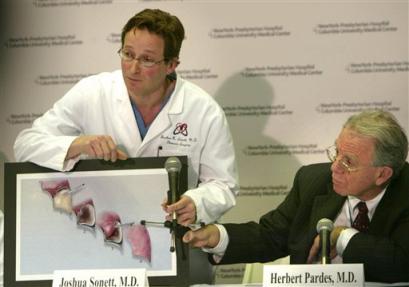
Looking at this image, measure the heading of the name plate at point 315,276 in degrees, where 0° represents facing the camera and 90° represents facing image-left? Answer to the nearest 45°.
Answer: approximately 0°

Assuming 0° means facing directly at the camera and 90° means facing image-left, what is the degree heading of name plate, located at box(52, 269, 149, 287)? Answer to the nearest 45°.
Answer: approximately 0°

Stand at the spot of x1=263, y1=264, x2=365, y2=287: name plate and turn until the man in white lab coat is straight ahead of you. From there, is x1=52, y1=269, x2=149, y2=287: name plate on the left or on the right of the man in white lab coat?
left

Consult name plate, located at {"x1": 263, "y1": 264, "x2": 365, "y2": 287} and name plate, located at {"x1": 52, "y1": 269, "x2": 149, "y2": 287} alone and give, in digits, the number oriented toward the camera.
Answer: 2

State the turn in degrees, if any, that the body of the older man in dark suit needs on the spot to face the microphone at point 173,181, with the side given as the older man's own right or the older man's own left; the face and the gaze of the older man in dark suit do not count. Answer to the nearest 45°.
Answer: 0° — they already face it

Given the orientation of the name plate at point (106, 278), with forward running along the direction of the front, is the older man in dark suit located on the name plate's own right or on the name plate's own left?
on the name plate's own left

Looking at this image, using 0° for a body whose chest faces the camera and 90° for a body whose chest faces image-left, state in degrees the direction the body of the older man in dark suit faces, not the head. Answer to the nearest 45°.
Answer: approximately 45°

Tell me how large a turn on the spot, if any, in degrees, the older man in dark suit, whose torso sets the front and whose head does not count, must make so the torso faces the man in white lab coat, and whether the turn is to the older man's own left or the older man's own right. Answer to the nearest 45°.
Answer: approximately 45° to the older man's own right

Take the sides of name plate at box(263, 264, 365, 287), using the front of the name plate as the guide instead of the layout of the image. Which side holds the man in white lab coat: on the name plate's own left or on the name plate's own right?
on the name plate's own right
